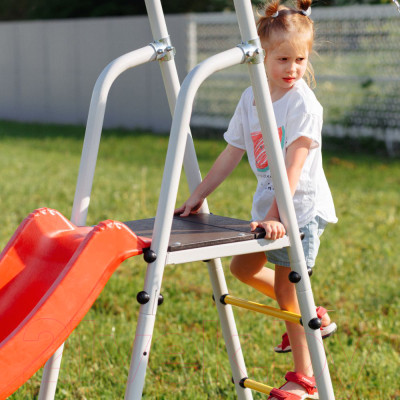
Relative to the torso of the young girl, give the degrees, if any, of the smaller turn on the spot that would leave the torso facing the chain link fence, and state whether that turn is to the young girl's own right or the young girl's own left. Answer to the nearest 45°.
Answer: approximately 135° to the young girl's own right

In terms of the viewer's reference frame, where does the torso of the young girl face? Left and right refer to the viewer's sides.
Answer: facing the viewer and to the left of the viewer
